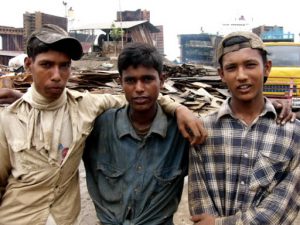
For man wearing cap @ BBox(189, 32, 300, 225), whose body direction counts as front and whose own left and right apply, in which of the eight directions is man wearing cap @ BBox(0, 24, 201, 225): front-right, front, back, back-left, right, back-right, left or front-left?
right

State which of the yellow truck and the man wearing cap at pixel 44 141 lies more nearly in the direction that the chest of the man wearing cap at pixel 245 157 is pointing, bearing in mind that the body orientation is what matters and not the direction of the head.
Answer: the man wearing cap

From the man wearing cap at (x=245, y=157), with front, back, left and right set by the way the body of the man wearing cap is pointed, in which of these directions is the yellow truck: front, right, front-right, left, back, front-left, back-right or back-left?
back

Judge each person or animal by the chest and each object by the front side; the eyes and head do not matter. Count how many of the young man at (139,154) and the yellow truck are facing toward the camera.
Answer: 2

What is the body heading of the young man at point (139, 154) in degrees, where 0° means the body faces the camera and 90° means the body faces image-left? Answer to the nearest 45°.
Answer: approximately 0°

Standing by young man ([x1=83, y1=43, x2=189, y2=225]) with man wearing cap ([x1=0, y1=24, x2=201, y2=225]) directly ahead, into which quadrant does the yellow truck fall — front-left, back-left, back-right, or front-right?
back-right

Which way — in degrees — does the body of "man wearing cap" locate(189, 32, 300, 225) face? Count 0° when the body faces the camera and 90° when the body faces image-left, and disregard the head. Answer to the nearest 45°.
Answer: approximately 0°

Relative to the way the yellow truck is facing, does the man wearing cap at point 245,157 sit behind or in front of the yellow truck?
in front

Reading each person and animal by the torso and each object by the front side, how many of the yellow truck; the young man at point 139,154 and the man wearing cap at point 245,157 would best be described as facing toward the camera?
3
